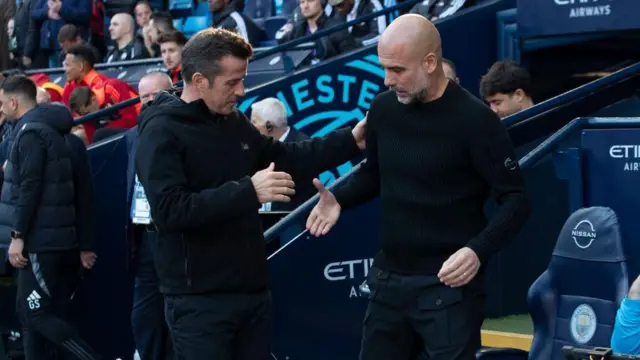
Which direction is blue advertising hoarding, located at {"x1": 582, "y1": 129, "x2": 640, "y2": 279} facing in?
toward the camera

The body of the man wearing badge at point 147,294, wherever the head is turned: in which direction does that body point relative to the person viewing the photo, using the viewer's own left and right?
facing the viewer and to the left of the viewer

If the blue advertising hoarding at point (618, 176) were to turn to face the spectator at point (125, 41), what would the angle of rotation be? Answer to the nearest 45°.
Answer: approximately 135° to its right

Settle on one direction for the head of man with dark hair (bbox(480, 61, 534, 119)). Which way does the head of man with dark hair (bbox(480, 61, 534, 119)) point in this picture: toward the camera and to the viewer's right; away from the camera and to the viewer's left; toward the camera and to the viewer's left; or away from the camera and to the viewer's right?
toward the camera and to the viewer's left

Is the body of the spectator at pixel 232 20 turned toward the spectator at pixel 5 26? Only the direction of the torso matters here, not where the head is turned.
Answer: no

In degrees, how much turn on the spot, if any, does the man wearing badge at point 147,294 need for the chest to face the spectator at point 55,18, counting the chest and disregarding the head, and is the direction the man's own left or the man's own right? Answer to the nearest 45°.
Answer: approximately 135° to the man's own right

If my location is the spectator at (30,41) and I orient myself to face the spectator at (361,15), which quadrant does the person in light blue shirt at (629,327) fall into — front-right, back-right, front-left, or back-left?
front-right

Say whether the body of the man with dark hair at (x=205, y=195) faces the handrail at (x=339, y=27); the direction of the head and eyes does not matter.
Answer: no

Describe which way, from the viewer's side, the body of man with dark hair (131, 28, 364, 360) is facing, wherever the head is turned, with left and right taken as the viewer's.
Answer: facing the viewer and to the right of the viewer

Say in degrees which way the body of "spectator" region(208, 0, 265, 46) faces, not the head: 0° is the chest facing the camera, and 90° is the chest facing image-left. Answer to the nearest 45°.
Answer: approximately 45°

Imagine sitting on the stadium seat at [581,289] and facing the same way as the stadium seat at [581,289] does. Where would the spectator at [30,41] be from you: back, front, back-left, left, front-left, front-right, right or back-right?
right

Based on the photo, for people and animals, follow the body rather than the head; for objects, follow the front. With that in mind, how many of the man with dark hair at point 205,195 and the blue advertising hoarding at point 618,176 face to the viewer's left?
0

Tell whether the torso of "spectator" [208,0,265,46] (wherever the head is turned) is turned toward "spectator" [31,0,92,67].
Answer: no
